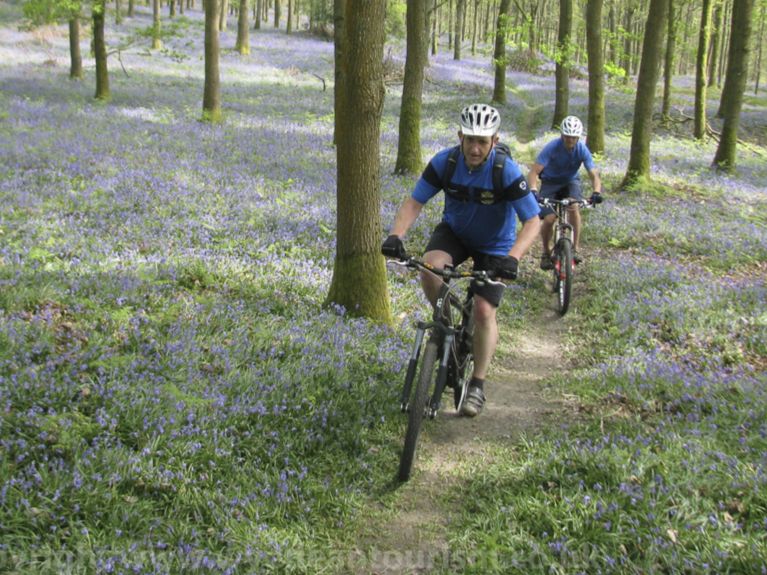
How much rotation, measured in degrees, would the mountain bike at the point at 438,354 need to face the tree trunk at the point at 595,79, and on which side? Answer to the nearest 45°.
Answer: approximately 180°

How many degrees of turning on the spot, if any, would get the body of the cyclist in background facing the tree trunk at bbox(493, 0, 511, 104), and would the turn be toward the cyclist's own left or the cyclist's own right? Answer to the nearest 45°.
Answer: approximately 180°

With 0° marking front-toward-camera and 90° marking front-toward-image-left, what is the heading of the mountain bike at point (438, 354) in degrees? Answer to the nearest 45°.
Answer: approximately 0°

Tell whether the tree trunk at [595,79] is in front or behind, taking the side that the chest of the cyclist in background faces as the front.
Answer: behind

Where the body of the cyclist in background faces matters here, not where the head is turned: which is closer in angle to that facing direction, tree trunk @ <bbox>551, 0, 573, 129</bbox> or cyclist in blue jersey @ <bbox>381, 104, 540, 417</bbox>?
the cyclist in blue jersey

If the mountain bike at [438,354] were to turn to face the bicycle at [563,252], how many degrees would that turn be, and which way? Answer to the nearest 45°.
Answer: approximately 180°

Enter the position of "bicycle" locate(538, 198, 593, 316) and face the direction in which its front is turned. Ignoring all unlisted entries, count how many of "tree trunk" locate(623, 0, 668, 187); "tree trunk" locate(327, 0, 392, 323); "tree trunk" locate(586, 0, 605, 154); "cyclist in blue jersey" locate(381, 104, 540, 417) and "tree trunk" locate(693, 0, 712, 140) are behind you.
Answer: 3

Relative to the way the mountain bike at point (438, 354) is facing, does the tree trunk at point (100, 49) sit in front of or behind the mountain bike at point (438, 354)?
behind

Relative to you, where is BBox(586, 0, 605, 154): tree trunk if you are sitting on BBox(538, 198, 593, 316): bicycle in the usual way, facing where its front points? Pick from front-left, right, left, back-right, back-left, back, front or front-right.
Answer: back

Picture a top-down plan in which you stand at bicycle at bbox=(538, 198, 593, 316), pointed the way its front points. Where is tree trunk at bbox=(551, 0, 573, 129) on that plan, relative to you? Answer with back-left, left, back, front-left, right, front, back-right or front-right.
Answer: back

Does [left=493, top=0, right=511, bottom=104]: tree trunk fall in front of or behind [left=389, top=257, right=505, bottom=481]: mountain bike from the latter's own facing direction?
behind
